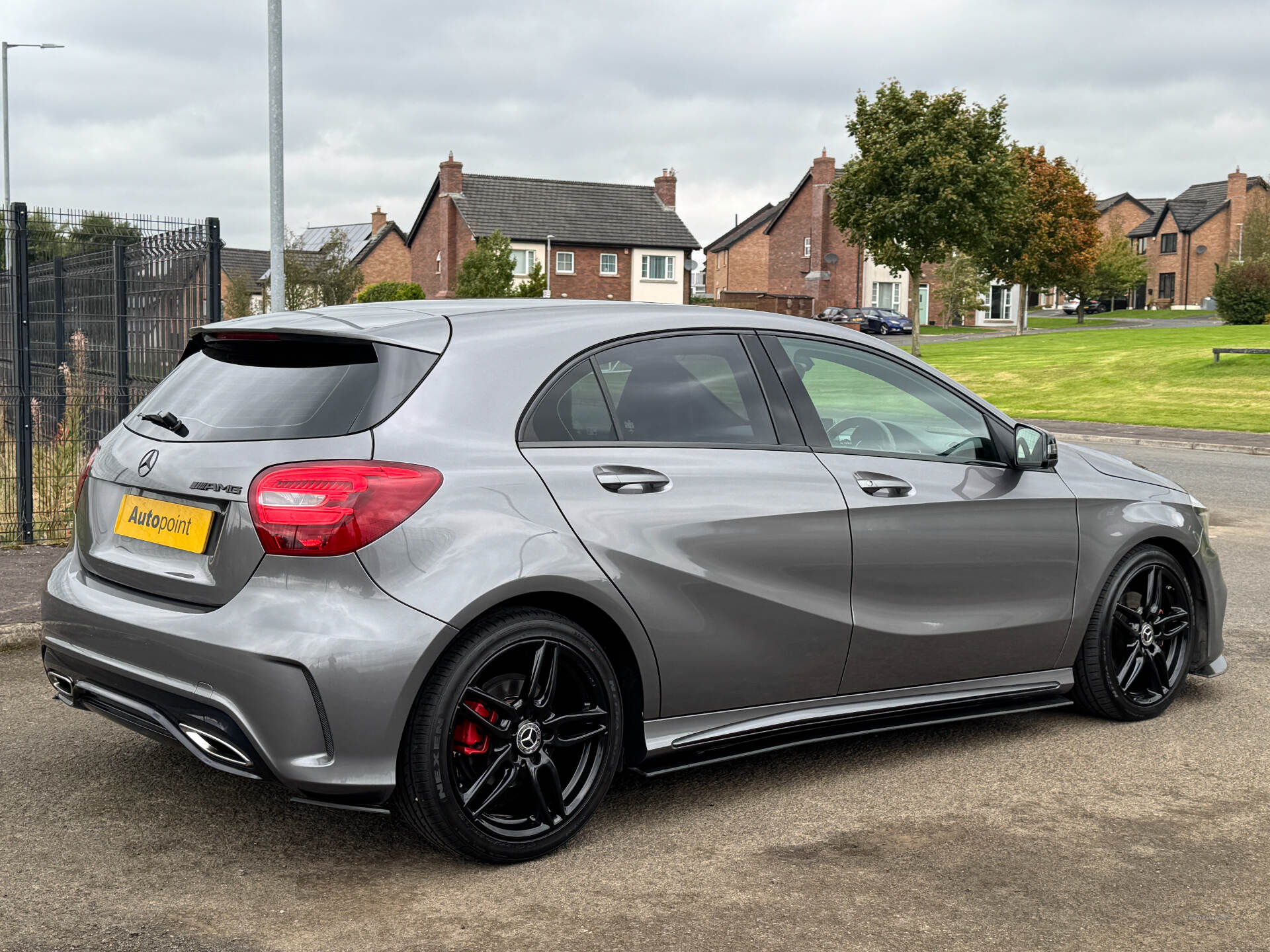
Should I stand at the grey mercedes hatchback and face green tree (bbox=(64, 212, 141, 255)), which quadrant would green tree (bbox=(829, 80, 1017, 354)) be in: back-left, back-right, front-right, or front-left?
front-right

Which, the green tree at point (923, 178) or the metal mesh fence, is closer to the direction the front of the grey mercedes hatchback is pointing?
the green tree

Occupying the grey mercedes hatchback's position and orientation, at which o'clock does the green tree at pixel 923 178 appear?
The green tree is roughly at 11 o'clock from the grey mercedes hatchback.

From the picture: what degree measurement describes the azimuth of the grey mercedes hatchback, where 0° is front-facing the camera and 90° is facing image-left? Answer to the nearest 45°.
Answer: approximately 225°

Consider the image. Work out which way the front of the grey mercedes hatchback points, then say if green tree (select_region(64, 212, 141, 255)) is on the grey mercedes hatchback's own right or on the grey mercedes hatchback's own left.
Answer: on the grey mercedes hatchback's own left

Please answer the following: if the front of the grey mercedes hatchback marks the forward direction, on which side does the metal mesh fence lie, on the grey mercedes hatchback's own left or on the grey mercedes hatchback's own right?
on the grey mercedes hatchback's own left
